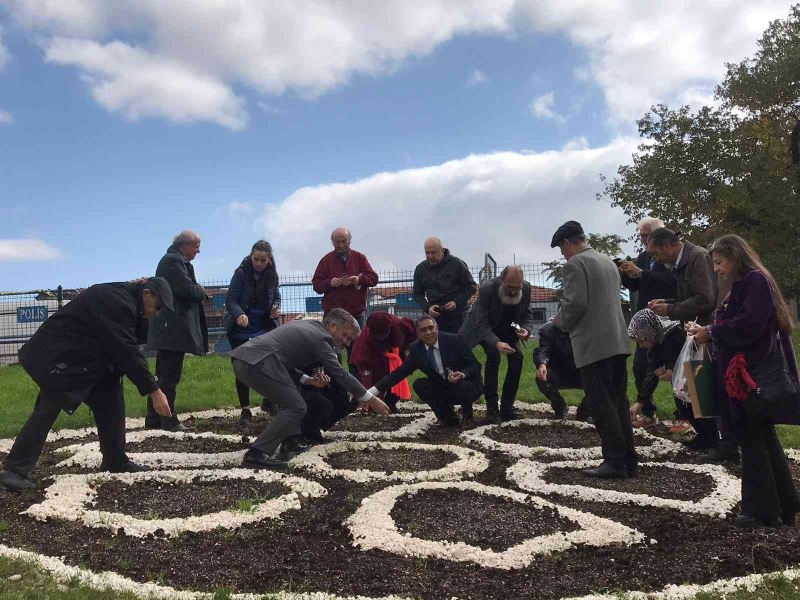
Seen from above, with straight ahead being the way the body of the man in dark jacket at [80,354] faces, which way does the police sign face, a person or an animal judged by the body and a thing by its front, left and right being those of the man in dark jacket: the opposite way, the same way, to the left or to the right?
to the right

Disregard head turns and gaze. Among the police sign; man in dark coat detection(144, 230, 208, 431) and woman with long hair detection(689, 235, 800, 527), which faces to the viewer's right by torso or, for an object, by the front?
the man in dark coat

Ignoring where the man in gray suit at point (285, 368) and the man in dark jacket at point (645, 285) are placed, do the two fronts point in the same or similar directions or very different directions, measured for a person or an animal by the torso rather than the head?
very different directions

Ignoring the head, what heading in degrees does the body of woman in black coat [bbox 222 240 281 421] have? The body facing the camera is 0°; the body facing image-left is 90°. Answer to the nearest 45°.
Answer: approximately 0°

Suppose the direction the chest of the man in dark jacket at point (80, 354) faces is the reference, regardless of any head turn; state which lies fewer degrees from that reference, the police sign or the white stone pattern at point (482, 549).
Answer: the white stone pattern

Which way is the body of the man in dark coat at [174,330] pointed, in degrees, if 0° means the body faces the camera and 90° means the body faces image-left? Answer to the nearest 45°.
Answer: approximately 270°

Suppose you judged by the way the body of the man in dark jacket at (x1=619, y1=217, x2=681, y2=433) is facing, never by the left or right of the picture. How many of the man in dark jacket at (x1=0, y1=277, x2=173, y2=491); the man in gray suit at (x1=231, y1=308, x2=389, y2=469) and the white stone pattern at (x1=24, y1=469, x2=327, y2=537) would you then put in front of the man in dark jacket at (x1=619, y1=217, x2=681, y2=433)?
3

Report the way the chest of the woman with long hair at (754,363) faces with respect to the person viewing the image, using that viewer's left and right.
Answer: facing to the left of the viewer

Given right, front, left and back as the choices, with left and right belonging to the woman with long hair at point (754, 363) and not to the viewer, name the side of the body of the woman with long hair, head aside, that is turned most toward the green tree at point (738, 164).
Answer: right

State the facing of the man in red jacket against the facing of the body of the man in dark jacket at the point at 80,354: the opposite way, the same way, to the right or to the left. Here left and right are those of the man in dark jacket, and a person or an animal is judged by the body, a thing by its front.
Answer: to the right
